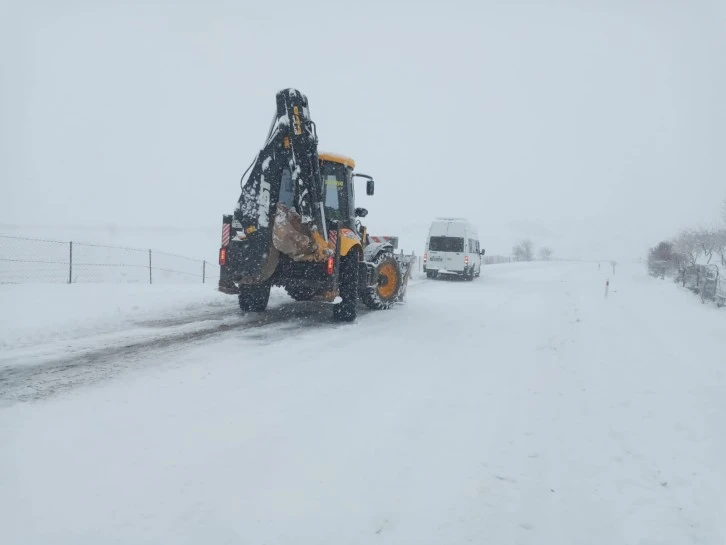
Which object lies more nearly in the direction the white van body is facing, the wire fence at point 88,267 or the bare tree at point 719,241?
the bare tree

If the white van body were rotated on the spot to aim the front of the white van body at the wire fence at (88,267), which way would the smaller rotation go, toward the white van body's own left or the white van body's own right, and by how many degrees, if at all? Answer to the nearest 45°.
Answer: approximately 135° to the white van body's own left

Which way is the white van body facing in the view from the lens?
facing away from the viewer and to the right of the viewer
